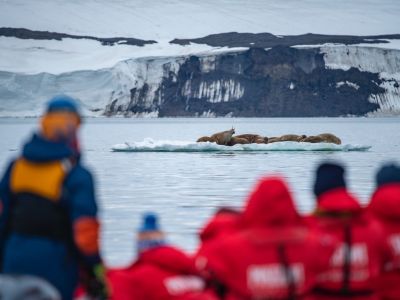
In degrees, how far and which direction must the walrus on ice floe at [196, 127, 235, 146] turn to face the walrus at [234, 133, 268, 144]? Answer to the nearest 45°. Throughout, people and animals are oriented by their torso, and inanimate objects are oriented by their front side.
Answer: approximately 45° to its left

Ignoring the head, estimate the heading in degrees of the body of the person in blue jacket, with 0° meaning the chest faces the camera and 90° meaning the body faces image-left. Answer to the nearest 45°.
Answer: approximately 225°

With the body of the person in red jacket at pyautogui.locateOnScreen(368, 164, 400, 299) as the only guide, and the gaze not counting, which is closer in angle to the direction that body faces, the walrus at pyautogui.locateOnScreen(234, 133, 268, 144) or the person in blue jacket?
the walrus

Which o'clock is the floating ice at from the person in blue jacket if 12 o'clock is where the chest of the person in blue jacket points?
The floating ice is roughly at 11 o'clock from the person in blue jacket.

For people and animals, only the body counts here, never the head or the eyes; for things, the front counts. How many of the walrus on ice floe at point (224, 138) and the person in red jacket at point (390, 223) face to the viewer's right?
1

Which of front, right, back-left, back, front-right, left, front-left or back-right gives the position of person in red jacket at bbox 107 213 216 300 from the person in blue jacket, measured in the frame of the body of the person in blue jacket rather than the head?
front-right

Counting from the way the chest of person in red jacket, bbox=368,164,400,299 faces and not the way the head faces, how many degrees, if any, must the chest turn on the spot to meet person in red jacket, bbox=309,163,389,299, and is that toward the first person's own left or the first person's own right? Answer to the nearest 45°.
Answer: approximately 135° to the first person's own left

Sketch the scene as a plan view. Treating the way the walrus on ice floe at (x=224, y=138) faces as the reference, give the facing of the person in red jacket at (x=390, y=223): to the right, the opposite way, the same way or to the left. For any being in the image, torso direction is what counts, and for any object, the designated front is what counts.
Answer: to the left

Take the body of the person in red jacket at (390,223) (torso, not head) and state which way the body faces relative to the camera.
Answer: away from the camera

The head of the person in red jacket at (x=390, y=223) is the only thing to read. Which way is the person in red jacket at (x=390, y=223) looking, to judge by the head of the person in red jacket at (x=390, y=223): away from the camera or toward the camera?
away from the camera

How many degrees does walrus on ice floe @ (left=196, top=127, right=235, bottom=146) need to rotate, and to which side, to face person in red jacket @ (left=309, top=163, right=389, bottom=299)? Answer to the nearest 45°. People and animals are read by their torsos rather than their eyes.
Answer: approximately 90° to its right

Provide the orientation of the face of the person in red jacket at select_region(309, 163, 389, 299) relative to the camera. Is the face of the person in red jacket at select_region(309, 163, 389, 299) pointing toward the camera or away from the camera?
away from the camera
